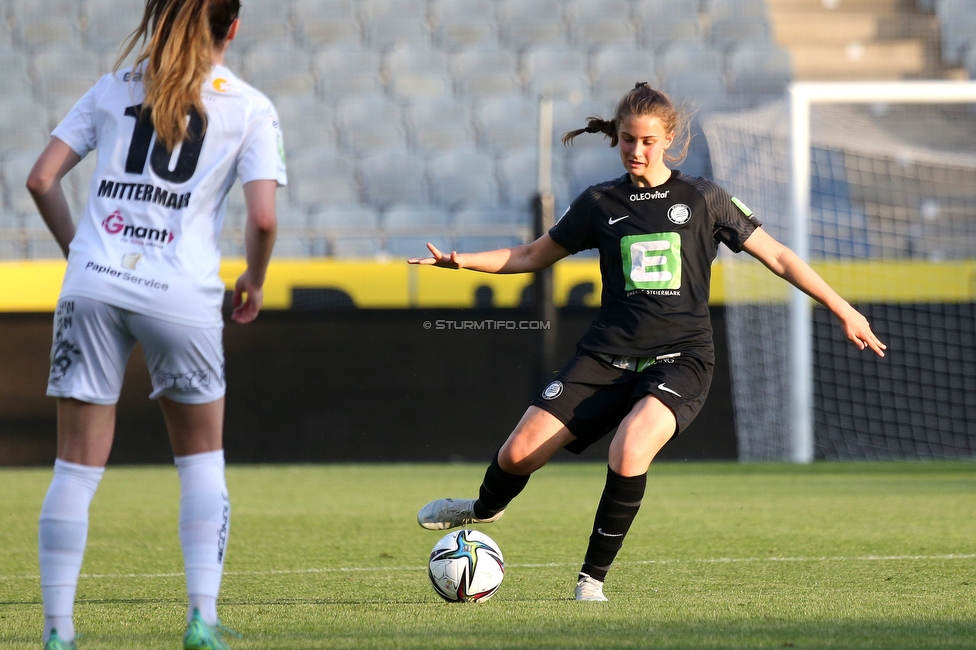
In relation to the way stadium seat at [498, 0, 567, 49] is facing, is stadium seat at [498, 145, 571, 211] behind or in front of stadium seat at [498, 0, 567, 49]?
in front

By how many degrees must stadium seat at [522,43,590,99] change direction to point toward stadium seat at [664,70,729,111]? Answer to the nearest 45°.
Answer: approximately 90° to its left

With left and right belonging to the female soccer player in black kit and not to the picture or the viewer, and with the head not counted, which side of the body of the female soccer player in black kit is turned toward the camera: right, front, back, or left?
front

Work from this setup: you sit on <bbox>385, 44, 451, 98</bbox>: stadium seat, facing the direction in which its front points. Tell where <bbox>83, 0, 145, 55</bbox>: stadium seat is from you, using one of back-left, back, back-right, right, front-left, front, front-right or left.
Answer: right

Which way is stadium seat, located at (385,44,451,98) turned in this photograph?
toward the camera

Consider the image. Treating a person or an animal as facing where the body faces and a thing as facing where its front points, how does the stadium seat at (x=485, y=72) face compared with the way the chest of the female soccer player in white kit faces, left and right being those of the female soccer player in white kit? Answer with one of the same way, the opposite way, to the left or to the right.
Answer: the opposite way

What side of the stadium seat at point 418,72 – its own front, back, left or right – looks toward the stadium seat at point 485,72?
left

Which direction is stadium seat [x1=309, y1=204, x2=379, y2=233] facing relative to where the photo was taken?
toward the camera

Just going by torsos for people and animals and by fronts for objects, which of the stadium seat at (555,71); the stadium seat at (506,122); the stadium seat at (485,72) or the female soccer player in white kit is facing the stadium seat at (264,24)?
the female soccer player in white kit

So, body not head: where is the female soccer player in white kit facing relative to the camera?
away from the camera

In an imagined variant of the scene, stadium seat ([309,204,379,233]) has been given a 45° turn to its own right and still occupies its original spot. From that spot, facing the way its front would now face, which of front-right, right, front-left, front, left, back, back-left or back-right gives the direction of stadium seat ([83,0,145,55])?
right

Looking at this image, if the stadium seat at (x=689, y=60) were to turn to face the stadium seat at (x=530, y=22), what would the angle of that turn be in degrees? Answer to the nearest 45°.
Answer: approximately 90° to its right

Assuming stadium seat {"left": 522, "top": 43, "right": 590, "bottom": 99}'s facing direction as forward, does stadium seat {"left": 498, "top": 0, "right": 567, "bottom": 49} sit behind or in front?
behind

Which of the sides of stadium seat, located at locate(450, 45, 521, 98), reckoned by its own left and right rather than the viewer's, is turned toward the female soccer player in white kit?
front

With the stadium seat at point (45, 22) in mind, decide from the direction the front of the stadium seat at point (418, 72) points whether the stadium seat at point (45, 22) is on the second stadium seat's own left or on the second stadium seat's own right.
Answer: on the second stadium seat's own right

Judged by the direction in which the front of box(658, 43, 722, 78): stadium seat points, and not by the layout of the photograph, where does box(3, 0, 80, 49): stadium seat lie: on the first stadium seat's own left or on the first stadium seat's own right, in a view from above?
on the first stadium seat's own right

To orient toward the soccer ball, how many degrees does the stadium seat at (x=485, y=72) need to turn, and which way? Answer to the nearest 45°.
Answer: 0° — it already faces it
